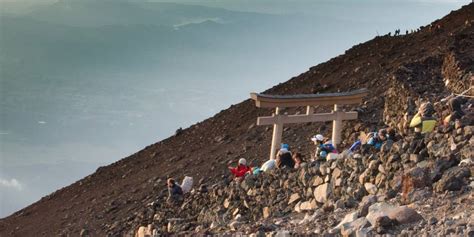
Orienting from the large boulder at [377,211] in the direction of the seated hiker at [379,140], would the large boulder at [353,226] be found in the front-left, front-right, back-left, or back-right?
back-left

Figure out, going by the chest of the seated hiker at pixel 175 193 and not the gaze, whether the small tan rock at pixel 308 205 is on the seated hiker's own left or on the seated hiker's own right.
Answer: on the seated hiker's own left

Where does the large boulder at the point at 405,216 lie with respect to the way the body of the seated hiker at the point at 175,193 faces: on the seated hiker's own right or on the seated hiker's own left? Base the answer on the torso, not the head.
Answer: on the seated hiker's own left
